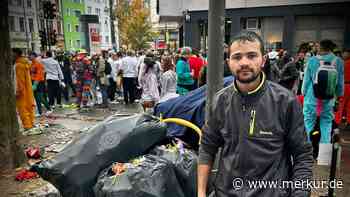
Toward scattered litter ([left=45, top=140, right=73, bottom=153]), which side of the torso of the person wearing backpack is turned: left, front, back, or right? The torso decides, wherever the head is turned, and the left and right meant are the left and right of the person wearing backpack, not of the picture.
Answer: left

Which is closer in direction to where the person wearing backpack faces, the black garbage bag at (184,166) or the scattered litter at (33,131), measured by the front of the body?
the scattered litter

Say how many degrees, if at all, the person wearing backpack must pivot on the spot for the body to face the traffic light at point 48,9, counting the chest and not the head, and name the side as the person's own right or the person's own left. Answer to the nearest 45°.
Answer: approximately 45° to the person's own left

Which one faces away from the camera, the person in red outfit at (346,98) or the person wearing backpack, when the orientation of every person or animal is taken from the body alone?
the person wearing backpack

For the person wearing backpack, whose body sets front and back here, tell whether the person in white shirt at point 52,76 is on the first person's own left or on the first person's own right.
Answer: on the first person's own left

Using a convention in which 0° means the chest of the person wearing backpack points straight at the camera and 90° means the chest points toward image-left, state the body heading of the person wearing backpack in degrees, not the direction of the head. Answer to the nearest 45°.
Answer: approximately 180°
